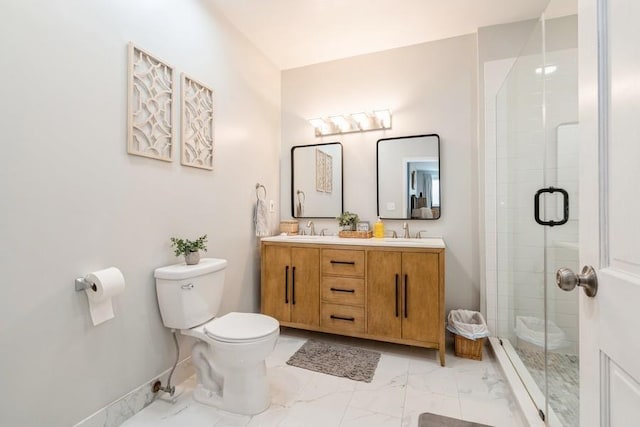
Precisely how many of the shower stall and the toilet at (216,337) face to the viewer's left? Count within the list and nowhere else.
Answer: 1

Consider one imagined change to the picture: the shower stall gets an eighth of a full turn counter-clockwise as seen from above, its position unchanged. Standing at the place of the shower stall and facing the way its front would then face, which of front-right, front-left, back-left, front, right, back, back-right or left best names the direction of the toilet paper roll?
front

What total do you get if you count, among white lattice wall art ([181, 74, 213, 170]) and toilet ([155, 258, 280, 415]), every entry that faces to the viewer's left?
0

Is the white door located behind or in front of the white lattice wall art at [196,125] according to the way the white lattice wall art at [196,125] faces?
in front

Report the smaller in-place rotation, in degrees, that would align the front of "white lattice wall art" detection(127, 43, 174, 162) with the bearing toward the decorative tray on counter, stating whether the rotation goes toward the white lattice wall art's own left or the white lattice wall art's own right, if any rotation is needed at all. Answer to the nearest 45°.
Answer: approximately 45° to the white lattice wall art's own left

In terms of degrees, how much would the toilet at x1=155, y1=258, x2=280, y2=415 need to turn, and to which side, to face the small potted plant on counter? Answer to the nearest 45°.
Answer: approximately 90° to its left

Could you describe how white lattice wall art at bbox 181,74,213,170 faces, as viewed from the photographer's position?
facing the viewer and to the right of the viewer
